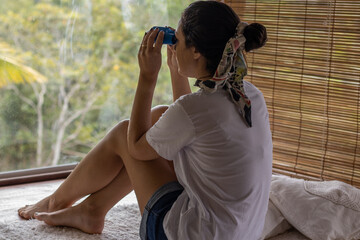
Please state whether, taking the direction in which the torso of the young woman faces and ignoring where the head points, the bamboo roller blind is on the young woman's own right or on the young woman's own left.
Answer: on the young woman's own right

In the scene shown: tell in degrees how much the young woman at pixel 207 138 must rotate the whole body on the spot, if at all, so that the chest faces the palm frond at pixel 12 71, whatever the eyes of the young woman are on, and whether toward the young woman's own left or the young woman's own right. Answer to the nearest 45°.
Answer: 0° — they already face it

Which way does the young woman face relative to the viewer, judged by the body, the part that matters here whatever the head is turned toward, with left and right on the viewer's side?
facing away from the viewer and to the left of the viewer

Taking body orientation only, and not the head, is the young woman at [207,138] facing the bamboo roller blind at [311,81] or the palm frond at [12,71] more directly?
the palm frond

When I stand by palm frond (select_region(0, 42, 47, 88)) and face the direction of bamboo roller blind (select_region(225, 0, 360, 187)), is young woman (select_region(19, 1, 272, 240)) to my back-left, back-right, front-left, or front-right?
front-right

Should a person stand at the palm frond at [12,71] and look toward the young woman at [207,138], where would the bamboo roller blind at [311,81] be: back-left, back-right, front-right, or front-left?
front-left

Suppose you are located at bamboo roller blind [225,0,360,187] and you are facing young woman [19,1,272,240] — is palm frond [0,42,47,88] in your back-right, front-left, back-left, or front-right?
front-right

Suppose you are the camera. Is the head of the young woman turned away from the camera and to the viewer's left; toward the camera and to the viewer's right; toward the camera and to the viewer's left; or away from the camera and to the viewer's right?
away from the camera and to the viewer's left
